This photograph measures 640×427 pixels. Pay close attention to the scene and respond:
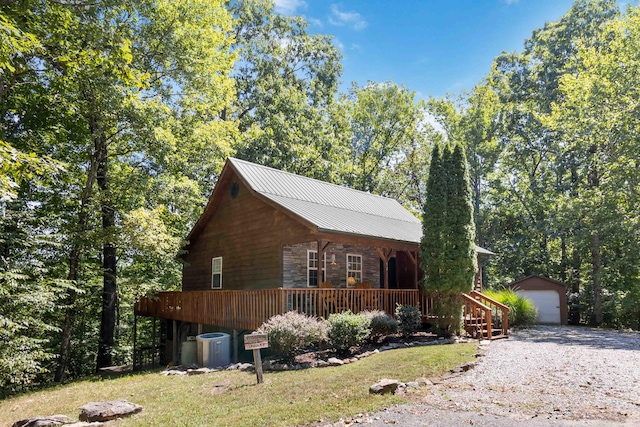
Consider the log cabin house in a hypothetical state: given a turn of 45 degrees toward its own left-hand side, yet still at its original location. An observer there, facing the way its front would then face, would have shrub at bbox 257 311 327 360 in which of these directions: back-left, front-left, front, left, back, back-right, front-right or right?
right

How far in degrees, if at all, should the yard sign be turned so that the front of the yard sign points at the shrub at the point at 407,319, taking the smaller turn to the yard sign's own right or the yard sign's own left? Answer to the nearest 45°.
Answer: approximately 135° to the yard sign's own left

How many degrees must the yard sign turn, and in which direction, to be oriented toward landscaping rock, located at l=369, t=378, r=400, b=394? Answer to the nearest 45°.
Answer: approximately 45° to its left

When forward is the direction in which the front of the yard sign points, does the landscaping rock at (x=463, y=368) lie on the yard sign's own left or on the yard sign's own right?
on the yard sign's own left

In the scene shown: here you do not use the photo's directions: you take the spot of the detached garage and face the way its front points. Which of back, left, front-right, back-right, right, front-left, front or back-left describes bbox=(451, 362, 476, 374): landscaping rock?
front

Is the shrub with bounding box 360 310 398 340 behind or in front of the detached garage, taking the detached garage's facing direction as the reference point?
in front

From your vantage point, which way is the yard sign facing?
toward the camera

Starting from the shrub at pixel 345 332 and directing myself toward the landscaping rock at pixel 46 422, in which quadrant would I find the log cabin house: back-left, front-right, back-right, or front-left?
back-right

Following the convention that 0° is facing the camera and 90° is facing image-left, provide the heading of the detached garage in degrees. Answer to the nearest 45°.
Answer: approximately 0°

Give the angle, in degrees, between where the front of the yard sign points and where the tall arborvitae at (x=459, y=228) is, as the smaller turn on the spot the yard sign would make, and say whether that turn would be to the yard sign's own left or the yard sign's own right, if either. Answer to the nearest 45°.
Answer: approximately 135° to the yard sign's own left

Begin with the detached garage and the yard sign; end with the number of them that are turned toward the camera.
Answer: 2

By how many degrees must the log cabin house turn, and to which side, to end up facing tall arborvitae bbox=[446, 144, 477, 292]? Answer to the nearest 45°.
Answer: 0° — it already faces it
